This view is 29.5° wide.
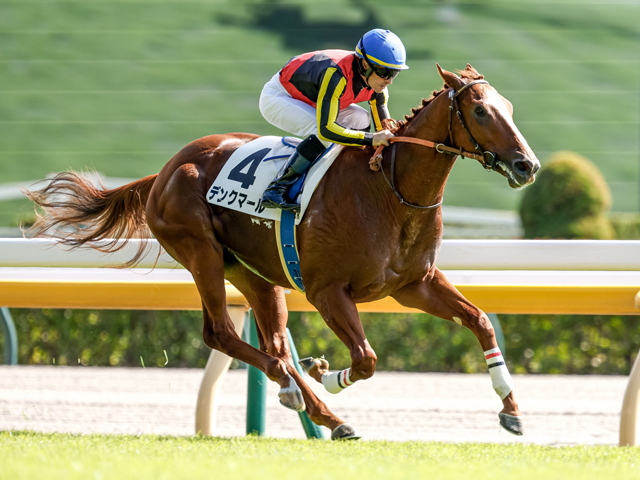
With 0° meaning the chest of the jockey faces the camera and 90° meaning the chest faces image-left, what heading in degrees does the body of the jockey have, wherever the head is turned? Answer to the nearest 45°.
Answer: approximately 315°

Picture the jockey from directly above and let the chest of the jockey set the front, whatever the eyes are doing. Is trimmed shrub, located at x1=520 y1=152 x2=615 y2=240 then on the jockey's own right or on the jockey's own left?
on the jockey's own left

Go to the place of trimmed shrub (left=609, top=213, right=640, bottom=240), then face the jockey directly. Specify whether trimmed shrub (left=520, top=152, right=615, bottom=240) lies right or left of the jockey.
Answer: right

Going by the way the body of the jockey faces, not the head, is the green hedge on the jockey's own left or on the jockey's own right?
on the jockey's own left

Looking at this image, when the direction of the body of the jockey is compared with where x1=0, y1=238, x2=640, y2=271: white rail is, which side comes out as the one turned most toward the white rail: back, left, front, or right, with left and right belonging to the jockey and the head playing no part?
left

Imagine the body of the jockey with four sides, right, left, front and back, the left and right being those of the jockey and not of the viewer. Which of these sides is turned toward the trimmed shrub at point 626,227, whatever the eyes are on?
left

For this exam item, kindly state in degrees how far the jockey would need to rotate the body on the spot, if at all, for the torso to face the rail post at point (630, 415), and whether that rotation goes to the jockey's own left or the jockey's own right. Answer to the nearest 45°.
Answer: approximately 45° to the jockey's own left
